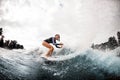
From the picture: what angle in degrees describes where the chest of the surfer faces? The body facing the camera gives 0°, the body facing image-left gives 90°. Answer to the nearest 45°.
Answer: approximately 270°
